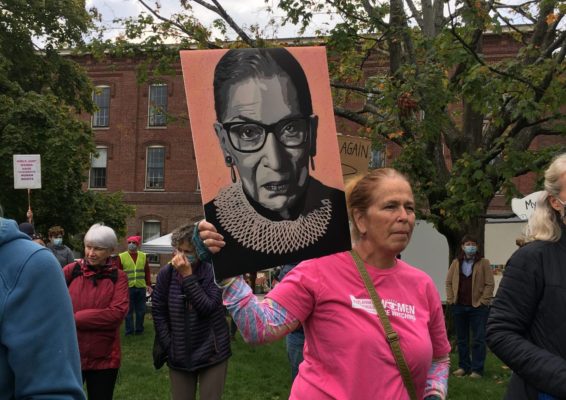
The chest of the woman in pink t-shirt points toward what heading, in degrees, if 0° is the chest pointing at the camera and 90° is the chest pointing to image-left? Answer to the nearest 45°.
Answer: approximately 315°

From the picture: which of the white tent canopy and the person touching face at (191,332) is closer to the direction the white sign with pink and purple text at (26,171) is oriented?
the person touching face

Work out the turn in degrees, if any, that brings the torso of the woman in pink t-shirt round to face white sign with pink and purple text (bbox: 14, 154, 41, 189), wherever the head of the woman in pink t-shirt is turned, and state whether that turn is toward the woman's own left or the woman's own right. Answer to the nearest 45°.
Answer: approximately 180°

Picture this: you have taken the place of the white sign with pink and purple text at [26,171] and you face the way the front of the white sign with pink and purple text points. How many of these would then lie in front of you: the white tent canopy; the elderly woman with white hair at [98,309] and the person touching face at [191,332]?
2

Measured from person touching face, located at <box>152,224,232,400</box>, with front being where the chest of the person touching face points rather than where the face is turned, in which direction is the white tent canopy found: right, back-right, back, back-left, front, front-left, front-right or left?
back

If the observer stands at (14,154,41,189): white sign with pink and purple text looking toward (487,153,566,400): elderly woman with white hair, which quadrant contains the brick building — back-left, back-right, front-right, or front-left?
back-left

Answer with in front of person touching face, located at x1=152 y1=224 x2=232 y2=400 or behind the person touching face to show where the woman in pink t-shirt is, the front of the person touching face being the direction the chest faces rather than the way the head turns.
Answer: in front

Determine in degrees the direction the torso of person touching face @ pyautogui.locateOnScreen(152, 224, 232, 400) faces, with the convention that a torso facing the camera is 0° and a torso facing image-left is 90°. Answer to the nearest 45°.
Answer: approximately 0°

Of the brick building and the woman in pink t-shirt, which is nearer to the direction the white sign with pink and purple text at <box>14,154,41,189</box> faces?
the woman in pink t-shirt

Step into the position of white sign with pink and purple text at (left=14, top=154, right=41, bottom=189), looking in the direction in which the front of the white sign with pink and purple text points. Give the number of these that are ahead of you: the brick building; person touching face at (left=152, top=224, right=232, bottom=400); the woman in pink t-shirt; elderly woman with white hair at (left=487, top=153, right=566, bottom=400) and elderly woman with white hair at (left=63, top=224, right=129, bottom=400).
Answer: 4
